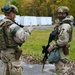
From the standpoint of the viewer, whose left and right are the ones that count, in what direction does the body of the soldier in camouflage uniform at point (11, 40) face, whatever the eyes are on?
facing away from the viewer and to the right of the viewer

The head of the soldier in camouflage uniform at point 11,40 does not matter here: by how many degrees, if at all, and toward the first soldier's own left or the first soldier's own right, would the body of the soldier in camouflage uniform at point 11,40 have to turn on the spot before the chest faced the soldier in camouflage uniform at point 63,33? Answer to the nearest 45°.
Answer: approximately 45° to the first soldier's own right

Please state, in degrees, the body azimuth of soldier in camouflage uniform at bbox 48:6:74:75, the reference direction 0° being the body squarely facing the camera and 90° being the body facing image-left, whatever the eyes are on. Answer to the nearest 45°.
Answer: approximately 90°

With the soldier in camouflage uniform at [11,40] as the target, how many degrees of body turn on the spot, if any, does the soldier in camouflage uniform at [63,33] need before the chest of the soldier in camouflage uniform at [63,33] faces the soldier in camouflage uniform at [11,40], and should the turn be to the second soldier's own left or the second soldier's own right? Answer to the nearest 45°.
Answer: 0° — they already face them

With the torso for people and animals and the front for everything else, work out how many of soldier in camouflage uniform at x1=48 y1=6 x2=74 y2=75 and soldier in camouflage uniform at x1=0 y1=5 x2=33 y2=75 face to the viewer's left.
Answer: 1
